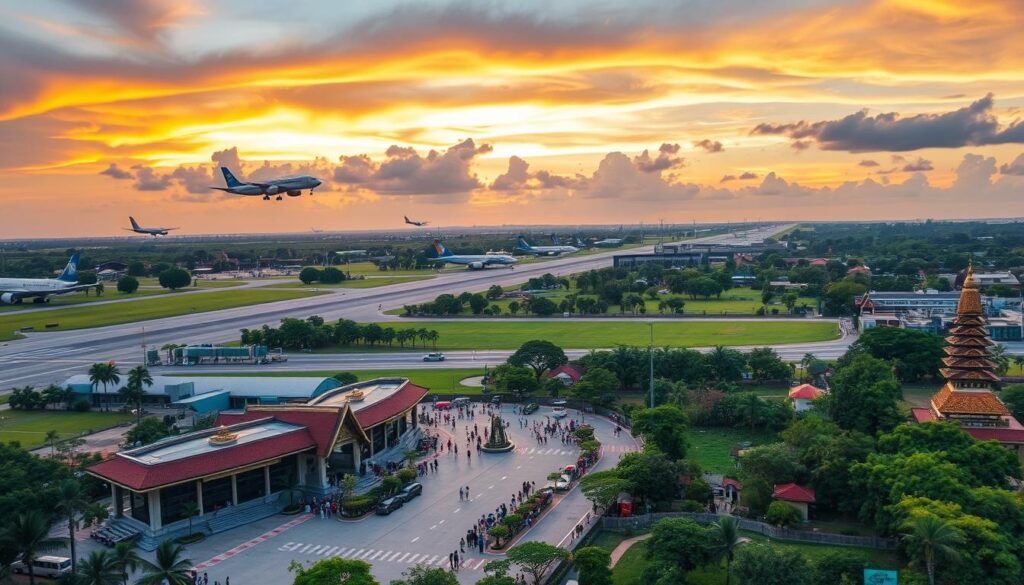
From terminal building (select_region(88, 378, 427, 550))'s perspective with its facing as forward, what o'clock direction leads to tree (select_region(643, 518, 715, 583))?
The tree is roughly at 12 o'clock from the terminal building.

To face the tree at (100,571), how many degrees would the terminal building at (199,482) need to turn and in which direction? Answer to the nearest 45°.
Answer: approximately 45° to its right

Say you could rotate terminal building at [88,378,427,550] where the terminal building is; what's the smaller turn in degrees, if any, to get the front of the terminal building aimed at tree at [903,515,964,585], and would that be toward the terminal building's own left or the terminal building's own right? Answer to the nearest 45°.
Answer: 0° — it already faces it

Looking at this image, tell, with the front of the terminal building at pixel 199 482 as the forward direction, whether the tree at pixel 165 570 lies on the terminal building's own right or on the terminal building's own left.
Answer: on the terminal building's own right

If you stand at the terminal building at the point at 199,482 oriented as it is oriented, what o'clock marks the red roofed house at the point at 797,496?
The red roofed house is roughly at 11 o'clock from the terminal building.

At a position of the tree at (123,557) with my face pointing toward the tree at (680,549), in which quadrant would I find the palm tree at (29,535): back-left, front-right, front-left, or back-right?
back-left

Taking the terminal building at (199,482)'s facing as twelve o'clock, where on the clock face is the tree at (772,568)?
The tree is roughly at 12 o'clock from the terminal building.
